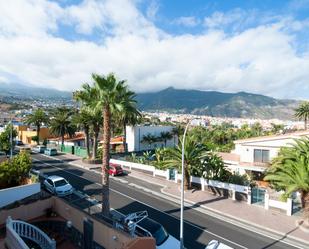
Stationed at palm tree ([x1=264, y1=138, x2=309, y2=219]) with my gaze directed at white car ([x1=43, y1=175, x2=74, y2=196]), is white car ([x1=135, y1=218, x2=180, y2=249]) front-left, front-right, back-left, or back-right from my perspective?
front-left

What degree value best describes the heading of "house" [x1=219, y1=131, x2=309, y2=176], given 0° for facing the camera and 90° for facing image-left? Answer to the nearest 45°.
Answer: approximately 45°

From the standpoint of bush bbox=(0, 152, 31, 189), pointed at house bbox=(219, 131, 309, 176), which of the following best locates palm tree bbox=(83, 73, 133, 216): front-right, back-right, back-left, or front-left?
front-right

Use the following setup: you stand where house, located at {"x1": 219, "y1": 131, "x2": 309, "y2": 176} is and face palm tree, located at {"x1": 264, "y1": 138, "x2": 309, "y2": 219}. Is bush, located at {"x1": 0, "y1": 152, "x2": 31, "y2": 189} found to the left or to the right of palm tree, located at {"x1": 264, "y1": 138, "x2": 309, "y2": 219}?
right

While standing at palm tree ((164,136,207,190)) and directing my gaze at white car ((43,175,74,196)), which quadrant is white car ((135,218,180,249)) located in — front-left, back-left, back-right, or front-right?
front-left

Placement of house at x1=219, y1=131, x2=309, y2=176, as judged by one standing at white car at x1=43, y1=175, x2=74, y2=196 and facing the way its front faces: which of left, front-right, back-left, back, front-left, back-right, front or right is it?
front-left

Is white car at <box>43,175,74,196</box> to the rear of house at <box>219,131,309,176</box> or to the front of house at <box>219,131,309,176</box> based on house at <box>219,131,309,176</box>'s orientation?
to the front

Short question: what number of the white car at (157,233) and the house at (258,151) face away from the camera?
0

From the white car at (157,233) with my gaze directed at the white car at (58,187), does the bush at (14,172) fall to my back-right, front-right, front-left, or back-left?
front-left

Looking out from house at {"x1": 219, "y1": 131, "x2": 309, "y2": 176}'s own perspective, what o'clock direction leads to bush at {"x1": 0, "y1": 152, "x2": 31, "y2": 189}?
The bush is roughly at 12 o'clock from the house.

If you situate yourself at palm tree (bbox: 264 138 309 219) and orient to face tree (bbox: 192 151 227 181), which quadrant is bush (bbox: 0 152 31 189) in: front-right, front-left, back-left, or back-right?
front-left

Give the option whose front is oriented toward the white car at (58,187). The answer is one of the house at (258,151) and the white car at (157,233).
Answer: the house
